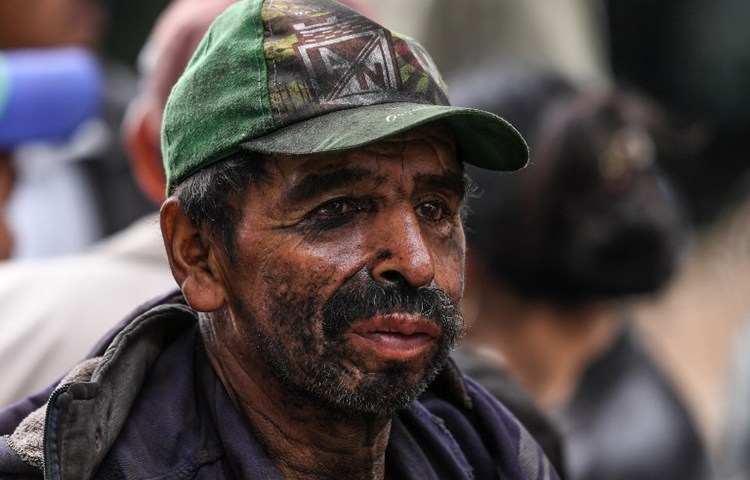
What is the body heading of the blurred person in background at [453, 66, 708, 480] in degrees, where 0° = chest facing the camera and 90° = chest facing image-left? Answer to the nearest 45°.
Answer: approximately 135°

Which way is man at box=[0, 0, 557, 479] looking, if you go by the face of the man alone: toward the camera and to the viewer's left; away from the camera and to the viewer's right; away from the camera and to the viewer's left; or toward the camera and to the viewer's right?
toward the camera and to the viewer's right

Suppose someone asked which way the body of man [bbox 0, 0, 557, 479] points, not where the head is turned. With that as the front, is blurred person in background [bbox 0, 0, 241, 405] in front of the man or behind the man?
behind

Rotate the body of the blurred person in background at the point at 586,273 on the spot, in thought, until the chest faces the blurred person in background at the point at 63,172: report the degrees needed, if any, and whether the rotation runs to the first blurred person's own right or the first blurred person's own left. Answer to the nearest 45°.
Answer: approximately 45° to the first blurred person's own left

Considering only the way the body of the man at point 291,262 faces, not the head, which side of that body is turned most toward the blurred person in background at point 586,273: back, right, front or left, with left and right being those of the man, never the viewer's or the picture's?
left

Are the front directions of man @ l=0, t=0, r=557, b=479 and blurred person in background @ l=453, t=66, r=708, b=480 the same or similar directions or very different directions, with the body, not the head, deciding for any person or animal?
very different directions

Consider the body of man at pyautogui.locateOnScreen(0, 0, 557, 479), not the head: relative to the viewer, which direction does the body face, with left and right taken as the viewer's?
facing the viewer and to the right of the viewer

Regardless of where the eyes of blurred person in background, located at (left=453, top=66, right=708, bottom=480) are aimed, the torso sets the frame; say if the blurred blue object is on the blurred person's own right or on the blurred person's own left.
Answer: on the blurred person's own left
